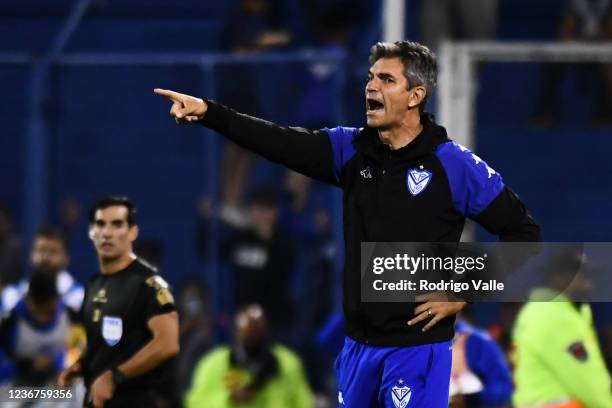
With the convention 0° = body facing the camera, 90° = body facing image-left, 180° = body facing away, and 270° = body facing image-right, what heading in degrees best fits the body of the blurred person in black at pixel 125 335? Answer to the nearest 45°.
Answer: approximately 45°

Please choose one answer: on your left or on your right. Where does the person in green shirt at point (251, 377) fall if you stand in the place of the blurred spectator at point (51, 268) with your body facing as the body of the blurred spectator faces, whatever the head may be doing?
on your left
